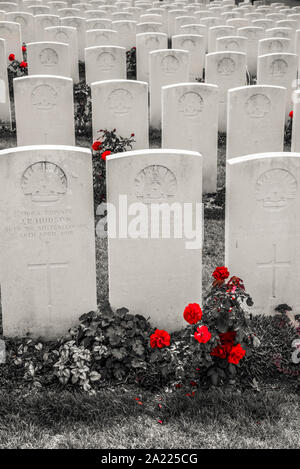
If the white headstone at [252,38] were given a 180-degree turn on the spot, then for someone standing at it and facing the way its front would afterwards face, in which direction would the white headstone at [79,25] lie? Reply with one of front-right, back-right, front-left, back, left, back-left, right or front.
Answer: left

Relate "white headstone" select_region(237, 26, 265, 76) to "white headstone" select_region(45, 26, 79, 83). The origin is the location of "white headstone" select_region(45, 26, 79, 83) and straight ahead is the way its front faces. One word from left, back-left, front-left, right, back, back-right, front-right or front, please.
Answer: left

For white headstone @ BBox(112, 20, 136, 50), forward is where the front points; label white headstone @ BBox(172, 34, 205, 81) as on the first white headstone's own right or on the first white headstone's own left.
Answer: on the first white headstone's own left

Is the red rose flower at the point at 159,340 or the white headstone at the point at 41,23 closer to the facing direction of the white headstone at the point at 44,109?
the red rose flower

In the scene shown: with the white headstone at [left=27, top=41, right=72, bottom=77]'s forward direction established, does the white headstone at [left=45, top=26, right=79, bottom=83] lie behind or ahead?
behind

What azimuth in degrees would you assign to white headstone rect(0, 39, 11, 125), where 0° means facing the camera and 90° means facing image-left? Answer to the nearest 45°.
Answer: approximately 0°

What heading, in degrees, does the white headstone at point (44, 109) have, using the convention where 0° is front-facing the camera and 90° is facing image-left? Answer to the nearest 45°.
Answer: approximately 0°

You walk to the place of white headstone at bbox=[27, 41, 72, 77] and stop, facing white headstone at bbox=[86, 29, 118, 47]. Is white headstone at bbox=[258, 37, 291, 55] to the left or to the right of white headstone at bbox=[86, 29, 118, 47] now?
right

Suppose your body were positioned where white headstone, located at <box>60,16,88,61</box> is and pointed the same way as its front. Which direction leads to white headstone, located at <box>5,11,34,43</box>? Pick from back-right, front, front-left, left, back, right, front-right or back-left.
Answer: right

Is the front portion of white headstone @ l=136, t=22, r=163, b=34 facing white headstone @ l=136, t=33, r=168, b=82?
yes
